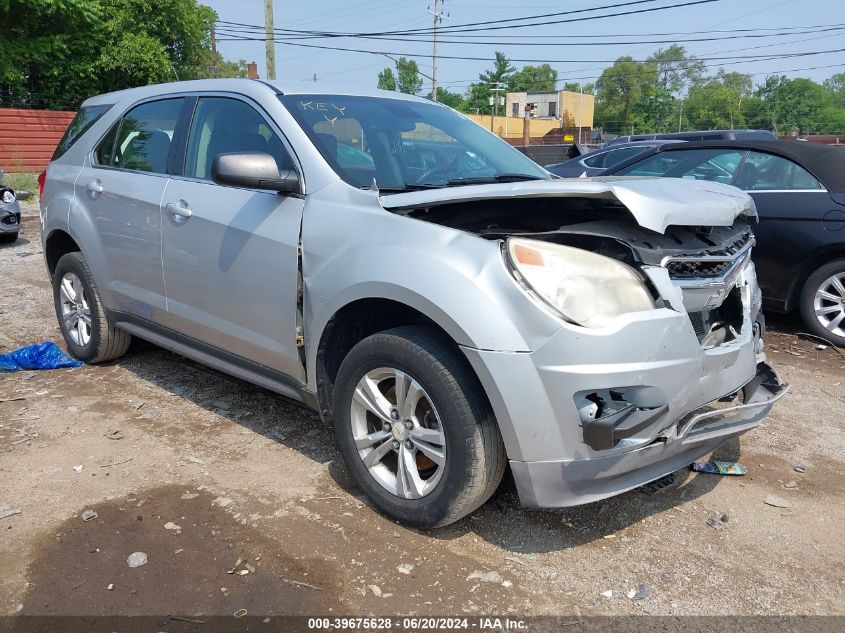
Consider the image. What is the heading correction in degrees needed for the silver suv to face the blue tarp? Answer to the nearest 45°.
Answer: approximately 180°

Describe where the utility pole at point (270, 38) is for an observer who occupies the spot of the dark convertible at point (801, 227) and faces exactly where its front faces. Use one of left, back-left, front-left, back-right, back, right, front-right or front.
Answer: front-right

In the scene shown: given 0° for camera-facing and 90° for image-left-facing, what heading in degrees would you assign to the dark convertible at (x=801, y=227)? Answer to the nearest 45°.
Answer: approximately 90°

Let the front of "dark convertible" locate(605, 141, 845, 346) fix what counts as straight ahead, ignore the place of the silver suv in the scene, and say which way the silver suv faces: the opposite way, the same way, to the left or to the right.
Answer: the opposite way

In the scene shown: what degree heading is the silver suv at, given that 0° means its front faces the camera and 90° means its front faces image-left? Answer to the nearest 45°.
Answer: approximately 315°

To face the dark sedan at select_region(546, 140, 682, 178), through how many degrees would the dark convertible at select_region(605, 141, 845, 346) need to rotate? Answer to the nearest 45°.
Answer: approximately 45° to its right

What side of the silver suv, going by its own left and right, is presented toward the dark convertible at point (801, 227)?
left

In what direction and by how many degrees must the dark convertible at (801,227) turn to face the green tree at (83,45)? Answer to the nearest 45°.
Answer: approximately 45° to its right

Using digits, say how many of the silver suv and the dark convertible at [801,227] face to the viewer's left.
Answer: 1

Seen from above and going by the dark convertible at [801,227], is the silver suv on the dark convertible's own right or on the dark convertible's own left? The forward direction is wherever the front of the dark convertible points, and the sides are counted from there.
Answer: on the dark convertible's own left

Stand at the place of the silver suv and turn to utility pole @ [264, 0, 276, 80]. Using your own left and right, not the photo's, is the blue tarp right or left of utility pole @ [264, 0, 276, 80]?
left

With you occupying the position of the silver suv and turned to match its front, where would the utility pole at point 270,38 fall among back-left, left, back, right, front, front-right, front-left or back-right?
back-left
